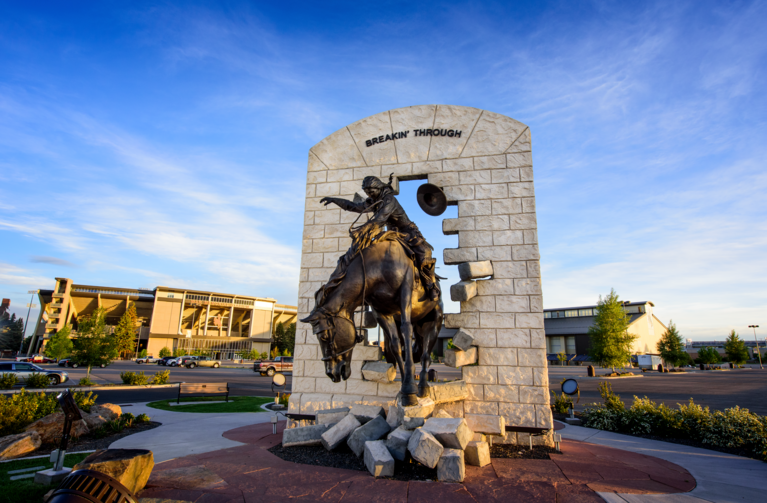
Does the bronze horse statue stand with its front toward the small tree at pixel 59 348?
no

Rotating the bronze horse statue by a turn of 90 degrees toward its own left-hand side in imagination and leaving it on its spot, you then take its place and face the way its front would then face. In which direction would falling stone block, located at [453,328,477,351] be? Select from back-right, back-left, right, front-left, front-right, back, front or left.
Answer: left

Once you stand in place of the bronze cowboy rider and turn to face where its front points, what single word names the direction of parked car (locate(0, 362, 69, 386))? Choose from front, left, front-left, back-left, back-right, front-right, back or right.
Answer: right

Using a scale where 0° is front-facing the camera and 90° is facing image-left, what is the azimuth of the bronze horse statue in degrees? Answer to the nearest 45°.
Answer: approximately 45°

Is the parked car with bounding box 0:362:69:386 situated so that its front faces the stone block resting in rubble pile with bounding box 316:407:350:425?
no
